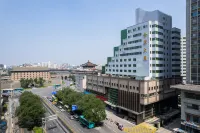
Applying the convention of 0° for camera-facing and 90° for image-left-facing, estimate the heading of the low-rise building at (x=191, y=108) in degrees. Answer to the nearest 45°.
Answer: approximately 45°
